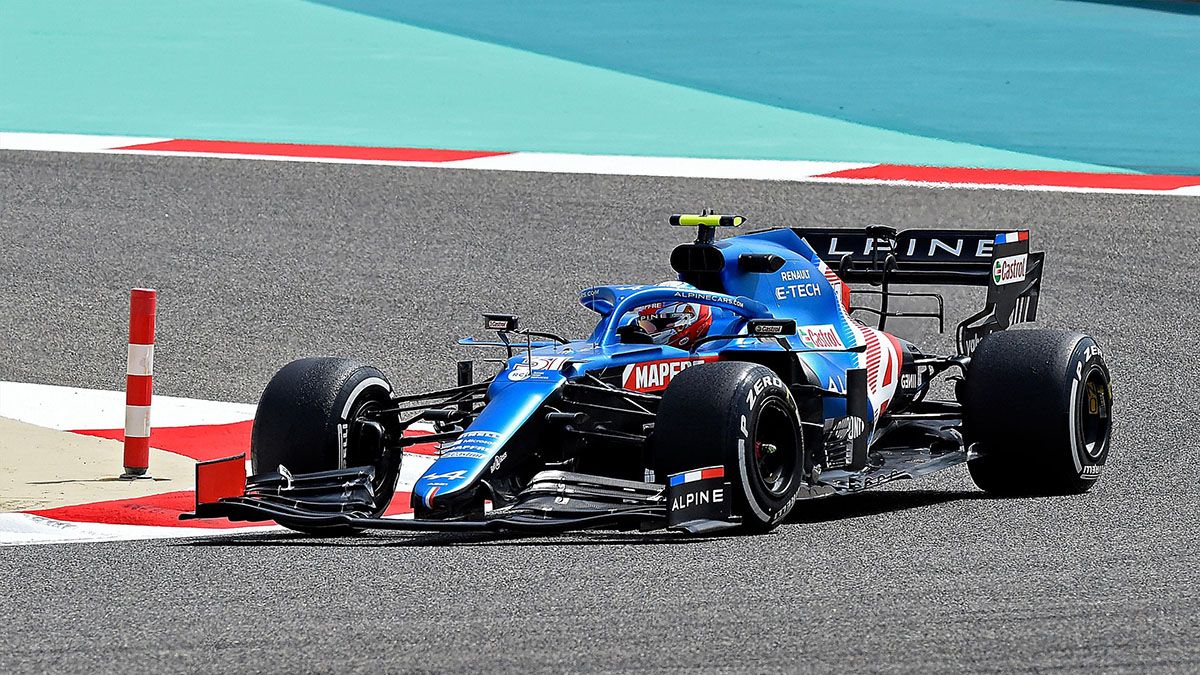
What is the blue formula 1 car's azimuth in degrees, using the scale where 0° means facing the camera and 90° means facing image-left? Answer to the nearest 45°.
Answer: approximately 45°

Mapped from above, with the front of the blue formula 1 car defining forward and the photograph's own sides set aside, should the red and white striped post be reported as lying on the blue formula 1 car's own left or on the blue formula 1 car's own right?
on the blue formula 1 car's own right
